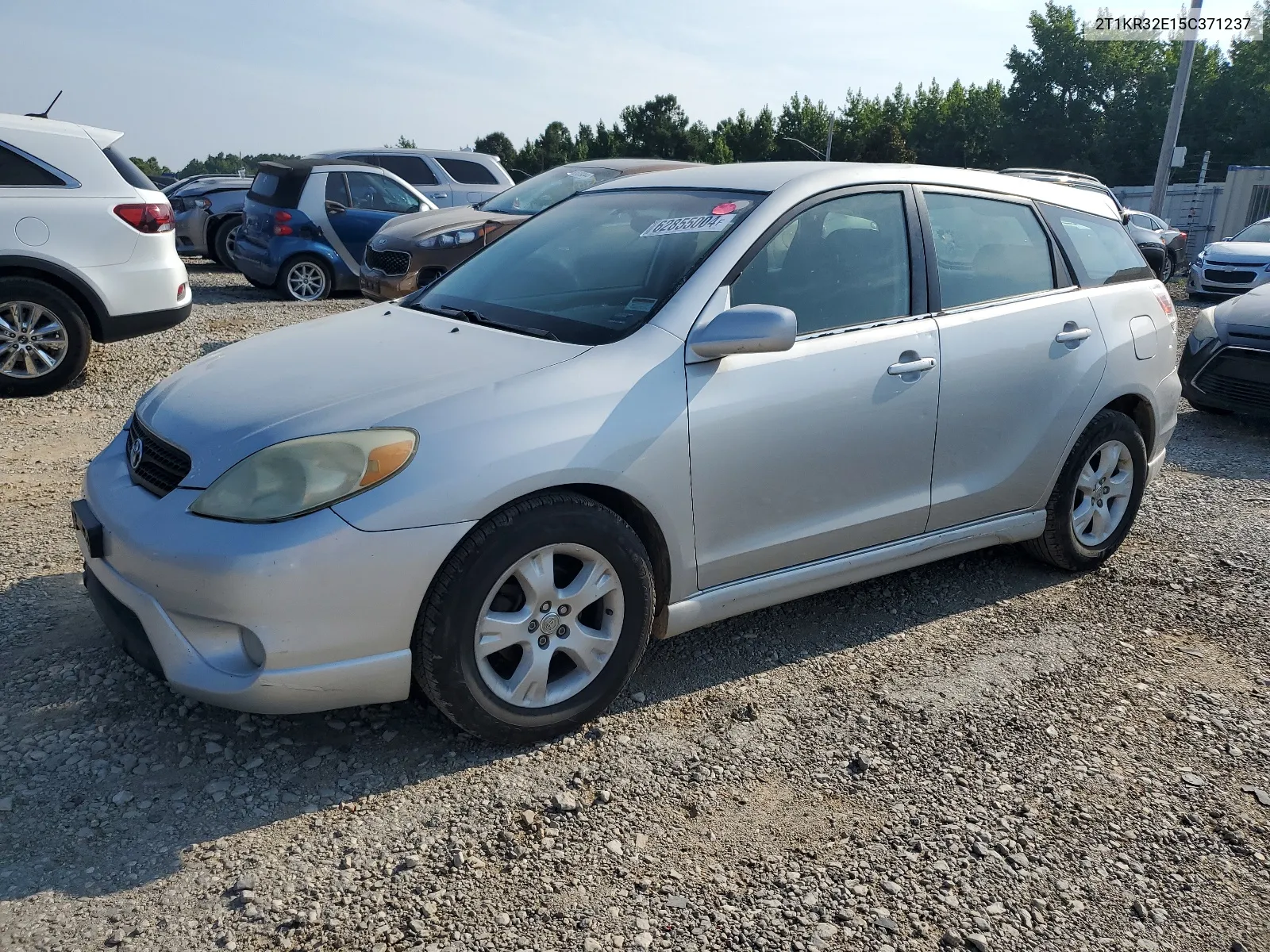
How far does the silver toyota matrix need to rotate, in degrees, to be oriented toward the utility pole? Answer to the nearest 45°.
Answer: approximately 180°

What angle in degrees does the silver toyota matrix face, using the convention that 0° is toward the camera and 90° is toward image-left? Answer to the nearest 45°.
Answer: approximately 45°

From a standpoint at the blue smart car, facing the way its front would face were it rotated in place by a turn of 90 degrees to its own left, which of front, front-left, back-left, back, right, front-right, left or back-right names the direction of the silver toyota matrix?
back-left

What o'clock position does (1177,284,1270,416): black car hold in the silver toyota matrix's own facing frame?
The black car is roughly at 6 o'clock from the silver toyota matrix.

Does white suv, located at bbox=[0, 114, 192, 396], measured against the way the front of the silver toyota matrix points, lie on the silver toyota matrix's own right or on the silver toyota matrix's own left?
on the silver toyota matrix's own right

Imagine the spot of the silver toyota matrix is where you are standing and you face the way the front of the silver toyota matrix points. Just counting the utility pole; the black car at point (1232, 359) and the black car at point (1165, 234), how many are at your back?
3

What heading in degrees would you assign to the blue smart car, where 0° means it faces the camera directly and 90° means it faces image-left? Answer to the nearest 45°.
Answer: approximately 225°

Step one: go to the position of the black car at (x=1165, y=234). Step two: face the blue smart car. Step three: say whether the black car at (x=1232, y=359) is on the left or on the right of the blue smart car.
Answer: left
